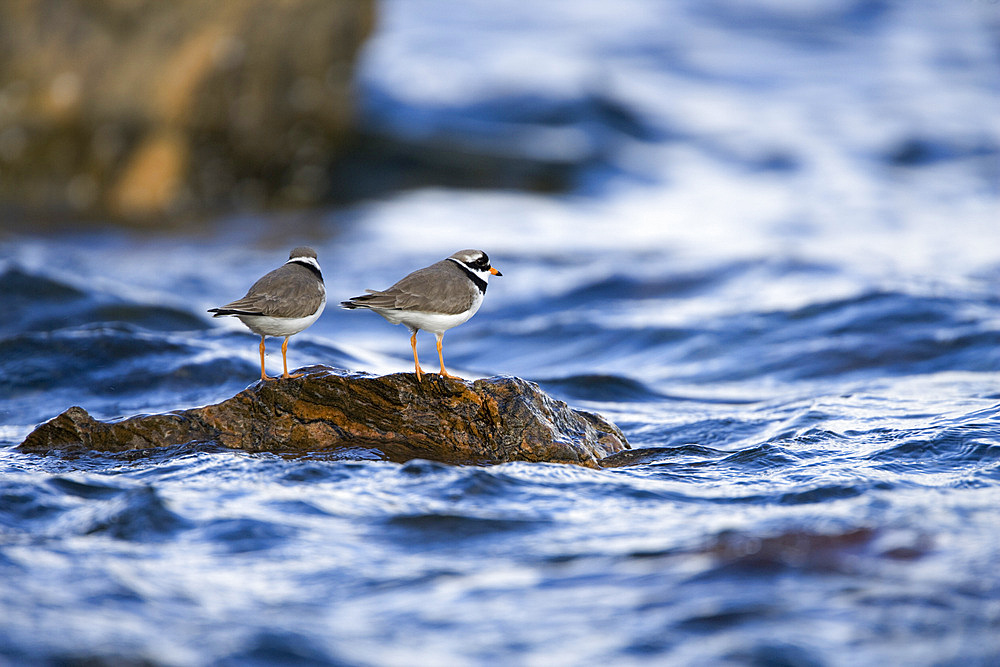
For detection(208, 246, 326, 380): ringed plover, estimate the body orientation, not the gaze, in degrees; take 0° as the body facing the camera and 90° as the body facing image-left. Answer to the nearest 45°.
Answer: approximately 225°

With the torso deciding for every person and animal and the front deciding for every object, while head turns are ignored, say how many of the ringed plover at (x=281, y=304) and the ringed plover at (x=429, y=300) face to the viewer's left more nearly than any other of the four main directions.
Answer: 0

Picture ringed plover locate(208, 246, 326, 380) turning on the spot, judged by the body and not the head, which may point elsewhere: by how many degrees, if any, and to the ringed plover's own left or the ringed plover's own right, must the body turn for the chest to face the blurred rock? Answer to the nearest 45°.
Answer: approximately 45° to the ringed plover's own left

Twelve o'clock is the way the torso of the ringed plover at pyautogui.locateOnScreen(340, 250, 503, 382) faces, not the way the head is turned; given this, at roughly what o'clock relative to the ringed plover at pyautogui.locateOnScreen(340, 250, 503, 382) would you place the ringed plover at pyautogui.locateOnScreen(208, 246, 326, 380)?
the ringed plover at pyautogui.locateOnScreen(208, 246, 326, 380) is roughly at 6 o'clock from the ringed plover at pyautogui.locateOnScreen(340, 250, 503, 382).

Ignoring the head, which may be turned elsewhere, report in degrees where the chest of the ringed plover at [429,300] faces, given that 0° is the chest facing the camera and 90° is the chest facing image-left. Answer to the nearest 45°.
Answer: approximately 270°

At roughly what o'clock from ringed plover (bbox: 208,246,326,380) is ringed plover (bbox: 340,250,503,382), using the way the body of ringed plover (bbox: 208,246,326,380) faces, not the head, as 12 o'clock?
ringed plover (bbox: 340,250,503,382) is roughly at 2 o'clock from ringed plover (bbox: 208,246,326,380).
